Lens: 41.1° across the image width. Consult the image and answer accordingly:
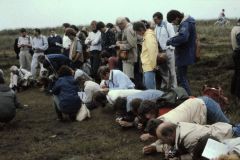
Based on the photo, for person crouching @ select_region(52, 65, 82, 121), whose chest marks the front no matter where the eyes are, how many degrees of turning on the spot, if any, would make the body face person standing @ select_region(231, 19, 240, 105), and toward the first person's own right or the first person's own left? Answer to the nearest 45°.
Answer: approximately 90° to the first person's own right

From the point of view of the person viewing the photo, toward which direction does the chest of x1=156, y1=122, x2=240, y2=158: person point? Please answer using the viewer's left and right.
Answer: facing to the left of the viewer

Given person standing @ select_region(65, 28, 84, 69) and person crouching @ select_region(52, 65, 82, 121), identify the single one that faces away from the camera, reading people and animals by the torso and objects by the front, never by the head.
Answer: the person crouching

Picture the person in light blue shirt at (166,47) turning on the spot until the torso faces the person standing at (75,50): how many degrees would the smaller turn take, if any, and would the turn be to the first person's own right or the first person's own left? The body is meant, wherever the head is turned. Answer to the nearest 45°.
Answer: approximately 90° to the first person's own right

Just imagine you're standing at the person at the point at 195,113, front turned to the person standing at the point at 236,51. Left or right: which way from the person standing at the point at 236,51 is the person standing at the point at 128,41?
left

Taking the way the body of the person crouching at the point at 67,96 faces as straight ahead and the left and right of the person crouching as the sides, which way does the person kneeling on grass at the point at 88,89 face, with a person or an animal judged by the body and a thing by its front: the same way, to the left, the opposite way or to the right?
to the left

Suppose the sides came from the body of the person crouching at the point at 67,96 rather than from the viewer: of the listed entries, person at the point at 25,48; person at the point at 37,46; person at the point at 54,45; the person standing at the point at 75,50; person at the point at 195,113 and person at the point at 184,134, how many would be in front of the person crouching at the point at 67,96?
4

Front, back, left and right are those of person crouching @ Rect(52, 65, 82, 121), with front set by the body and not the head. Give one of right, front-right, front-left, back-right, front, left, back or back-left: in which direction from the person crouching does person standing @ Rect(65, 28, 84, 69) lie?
front

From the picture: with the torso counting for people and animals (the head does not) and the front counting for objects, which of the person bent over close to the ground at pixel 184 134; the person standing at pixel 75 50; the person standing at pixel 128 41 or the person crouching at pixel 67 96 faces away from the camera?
the person crouching

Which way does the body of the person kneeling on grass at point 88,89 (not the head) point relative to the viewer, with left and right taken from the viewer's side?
facing to the left of the viewer

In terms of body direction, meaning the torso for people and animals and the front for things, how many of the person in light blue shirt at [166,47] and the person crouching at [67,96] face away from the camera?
1

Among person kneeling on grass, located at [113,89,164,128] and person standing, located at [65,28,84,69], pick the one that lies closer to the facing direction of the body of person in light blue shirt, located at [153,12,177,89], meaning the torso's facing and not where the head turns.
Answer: the person kneeling on grass

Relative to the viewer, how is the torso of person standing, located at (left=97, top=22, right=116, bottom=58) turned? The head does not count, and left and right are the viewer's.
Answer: facing the viewer and to the left of the viewer
